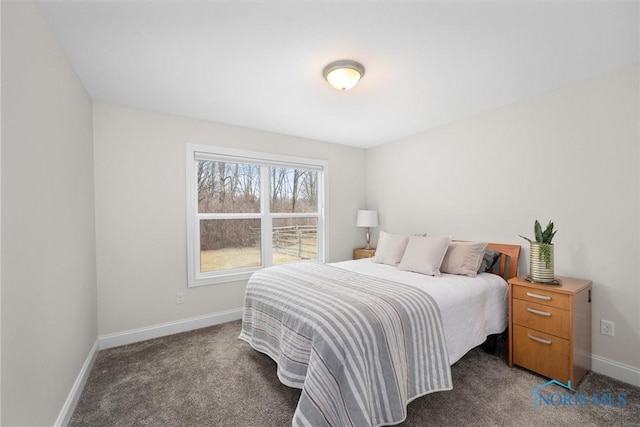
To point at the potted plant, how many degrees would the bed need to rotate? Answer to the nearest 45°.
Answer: approximately 180°

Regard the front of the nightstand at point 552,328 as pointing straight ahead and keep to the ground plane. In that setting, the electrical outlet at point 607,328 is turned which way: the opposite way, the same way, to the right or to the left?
the same way

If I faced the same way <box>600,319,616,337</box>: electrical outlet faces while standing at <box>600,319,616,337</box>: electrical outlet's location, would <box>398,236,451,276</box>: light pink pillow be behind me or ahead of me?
ahead

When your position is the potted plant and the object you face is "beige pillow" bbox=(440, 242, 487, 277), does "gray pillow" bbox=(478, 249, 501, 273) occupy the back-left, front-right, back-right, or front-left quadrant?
front-right

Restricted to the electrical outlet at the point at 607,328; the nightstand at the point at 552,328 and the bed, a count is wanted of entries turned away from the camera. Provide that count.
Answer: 0

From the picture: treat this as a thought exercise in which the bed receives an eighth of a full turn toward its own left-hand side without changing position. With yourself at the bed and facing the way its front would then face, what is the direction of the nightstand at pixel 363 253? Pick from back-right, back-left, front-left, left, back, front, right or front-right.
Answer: back

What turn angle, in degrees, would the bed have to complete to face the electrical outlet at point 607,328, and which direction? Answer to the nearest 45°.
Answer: approximately 180°

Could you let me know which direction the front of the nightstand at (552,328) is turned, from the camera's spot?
facing the viewer and to the left of the viewer

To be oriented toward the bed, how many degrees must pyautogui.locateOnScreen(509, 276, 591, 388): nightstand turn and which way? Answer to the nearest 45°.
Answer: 0° — it already faces it

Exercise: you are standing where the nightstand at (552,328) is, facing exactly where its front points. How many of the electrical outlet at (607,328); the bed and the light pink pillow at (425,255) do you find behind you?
1

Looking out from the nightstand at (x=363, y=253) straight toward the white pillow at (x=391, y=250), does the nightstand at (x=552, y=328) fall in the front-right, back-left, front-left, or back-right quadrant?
front-left
